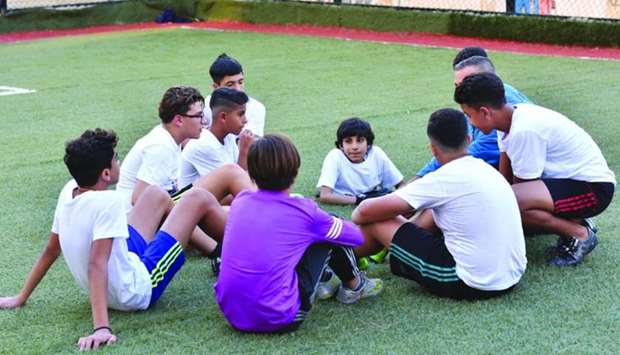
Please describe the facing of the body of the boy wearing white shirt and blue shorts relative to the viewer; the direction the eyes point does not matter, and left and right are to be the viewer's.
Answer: facing away from the viewer and to the right of the viewer

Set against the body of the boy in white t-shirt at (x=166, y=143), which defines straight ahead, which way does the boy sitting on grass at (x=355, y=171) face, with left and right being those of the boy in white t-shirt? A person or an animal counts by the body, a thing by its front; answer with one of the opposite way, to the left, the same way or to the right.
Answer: to the right

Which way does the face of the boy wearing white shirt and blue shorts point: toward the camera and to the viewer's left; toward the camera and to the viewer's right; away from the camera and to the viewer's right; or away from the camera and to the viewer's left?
away from the camera and to the viewer's right

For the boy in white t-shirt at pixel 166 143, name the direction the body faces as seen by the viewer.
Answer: to the viewer's right

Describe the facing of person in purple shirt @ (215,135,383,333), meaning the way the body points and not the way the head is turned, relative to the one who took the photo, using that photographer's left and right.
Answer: facing away from the viewer and to the right of the viewer

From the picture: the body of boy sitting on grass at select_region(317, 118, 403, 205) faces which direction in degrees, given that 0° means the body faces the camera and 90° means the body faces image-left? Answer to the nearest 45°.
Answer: approximately 0°

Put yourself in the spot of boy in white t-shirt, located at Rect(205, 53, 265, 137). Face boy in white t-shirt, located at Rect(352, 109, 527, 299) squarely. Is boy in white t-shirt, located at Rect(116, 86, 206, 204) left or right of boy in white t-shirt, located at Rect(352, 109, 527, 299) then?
right

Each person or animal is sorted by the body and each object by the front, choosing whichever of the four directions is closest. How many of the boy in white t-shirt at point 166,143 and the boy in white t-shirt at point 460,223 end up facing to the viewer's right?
1
